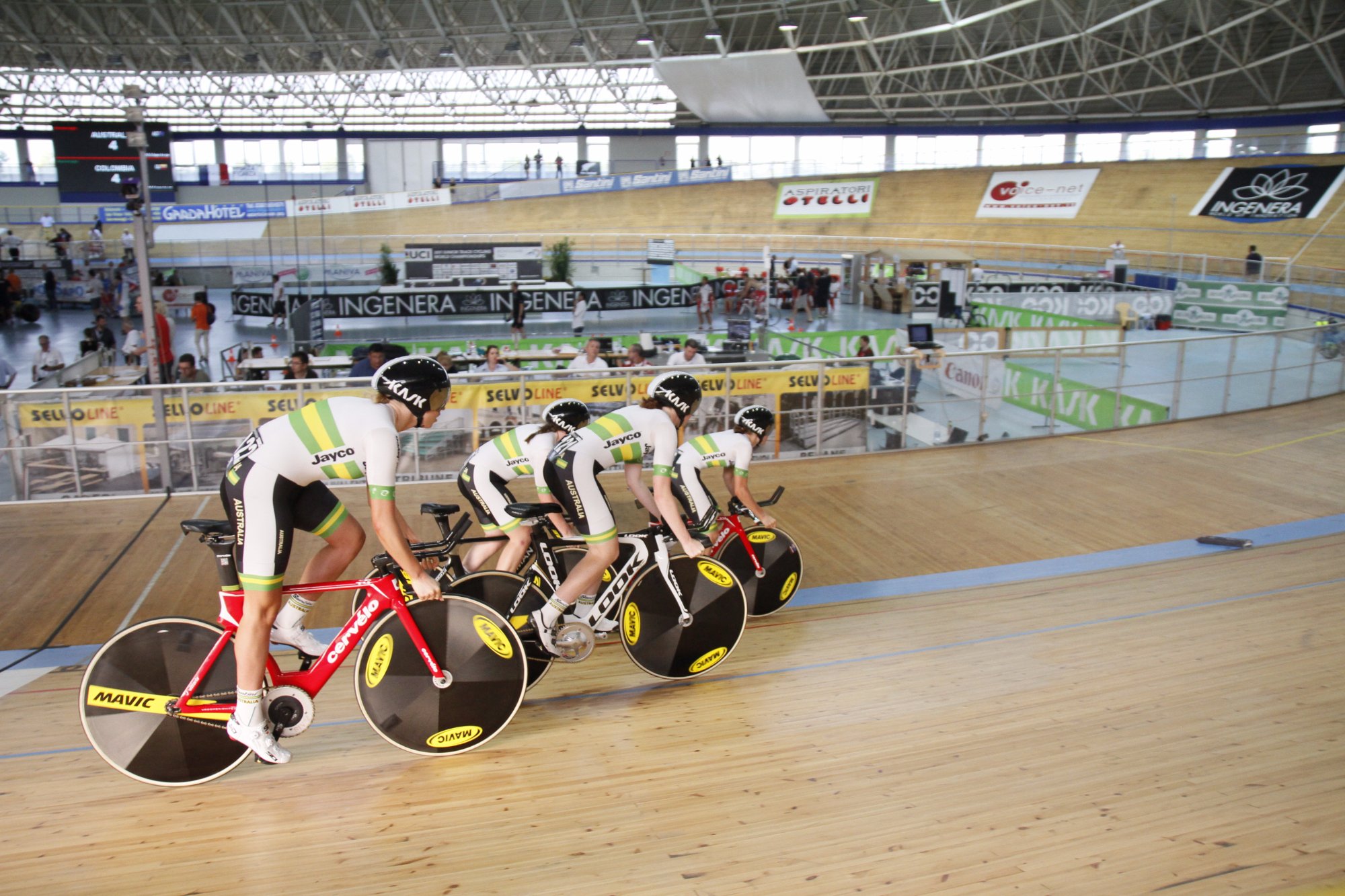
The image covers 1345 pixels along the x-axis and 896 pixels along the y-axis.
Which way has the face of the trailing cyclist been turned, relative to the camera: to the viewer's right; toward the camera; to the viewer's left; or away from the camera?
to the viewer's right

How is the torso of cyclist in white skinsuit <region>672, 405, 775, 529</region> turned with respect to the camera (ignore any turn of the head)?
to the viewer's right

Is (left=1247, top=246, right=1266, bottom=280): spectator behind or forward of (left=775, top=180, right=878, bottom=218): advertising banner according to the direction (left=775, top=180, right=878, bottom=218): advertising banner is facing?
forward

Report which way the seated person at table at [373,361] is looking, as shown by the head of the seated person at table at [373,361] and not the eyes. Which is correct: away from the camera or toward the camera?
toward the camera

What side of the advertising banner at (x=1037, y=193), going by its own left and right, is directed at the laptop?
front

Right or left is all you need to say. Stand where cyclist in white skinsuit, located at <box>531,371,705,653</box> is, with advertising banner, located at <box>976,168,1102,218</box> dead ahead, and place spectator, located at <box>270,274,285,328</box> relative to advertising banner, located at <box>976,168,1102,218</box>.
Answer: left

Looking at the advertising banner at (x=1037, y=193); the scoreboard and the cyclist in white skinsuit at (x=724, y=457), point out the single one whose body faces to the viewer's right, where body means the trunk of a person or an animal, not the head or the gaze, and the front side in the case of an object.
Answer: the cyclist in white skinsuit

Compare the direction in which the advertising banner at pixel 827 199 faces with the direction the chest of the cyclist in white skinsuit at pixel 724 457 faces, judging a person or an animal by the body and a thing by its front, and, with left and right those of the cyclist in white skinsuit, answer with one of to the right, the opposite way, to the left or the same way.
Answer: to the right

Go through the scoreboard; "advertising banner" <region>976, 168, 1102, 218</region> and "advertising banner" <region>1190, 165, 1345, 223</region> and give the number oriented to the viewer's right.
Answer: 0

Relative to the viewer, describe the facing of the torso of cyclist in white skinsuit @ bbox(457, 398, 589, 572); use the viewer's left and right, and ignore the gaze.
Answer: facing to the right of the viewer

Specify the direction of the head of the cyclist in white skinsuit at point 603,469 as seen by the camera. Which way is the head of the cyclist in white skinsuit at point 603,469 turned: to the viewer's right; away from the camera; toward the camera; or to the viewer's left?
to the viewer's right

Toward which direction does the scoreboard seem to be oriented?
toward the camera

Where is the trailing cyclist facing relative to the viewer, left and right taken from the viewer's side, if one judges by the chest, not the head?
facing to the right of the viewer

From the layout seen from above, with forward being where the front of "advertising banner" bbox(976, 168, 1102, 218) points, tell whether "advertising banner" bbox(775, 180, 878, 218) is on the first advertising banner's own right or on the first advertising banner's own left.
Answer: on the first advertising banner's own right

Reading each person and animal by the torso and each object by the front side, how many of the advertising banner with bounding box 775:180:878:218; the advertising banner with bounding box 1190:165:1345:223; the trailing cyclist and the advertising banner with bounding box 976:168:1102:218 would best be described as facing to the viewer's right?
1

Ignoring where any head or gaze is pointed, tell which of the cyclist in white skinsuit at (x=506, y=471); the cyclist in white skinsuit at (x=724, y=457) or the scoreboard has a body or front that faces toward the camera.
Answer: the scoreboard

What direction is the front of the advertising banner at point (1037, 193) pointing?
toward the camera

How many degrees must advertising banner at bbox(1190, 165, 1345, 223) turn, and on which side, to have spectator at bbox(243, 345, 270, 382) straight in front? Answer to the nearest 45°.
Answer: approximately 45° to its right
